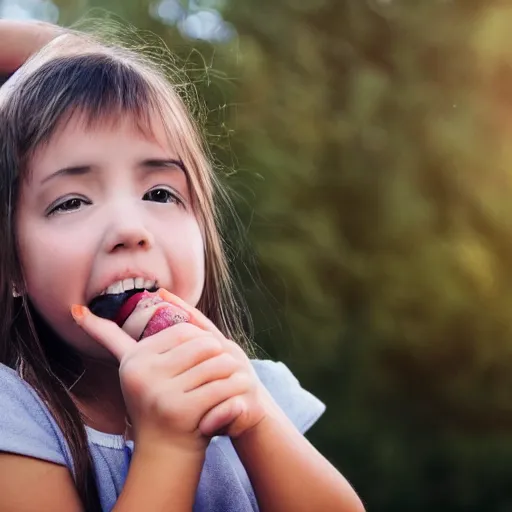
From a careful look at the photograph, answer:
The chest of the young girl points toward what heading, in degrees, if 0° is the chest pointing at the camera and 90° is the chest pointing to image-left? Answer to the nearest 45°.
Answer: approximately 0°
